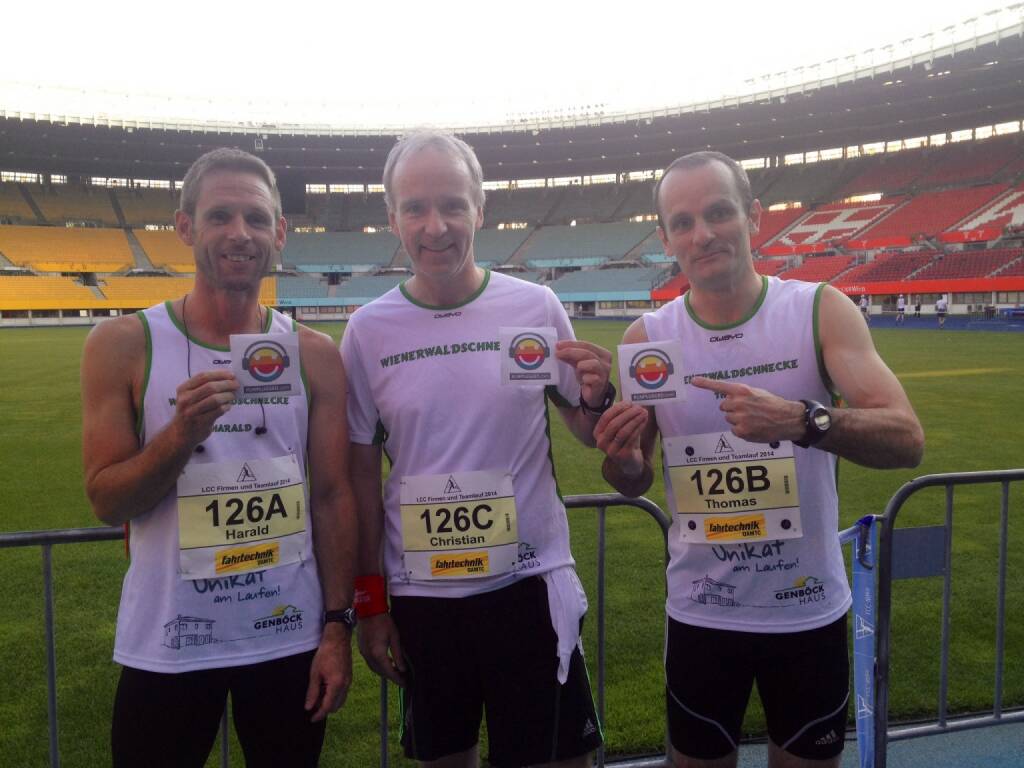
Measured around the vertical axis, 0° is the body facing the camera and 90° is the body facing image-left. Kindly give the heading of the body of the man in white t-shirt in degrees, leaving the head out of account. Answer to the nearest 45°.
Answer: approximately 0°

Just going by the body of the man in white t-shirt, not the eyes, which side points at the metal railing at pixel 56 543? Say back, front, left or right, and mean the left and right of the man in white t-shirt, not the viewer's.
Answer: right

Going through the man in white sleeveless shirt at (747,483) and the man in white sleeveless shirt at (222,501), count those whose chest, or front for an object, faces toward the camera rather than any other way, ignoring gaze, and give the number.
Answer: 2

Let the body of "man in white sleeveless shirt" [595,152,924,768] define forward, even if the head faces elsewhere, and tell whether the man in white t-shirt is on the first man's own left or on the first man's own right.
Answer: on the first man's own right

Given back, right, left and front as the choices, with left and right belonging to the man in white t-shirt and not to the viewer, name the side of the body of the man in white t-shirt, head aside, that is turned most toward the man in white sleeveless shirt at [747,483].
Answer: left

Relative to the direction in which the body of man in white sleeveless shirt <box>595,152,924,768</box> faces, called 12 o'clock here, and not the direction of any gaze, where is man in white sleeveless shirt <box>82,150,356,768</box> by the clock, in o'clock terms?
man in white sleeveless shirt <box>82,150,356,768</box> is roughly at 2 o'clock from man in white sleeveless shirt <box>595,152,924,768</box>.

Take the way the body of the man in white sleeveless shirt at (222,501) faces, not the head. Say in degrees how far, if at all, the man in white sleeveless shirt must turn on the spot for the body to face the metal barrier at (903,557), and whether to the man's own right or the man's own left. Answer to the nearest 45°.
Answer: approximately 90° to the man's own left
